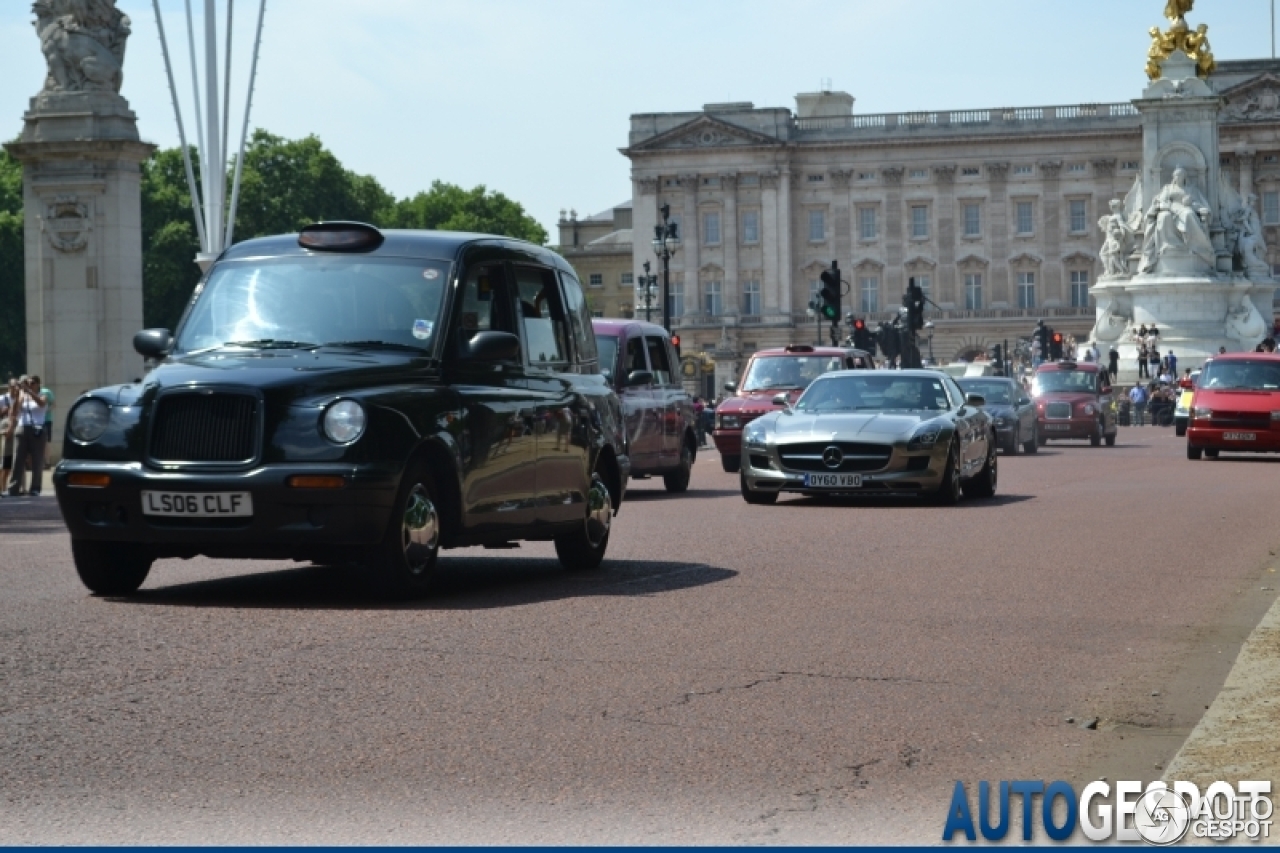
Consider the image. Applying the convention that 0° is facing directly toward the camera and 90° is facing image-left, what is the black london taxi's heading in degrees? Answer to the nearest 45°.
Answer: approximately 45°

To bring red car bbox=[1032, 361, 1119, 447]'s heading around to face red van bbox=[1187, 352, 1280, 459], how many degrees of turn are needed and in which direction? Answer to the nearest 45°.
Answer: approximately 45° to its left

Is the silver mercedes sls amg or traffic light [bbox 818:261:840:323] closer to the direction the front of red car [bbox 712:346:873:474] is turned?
the silver mercedes sls amg

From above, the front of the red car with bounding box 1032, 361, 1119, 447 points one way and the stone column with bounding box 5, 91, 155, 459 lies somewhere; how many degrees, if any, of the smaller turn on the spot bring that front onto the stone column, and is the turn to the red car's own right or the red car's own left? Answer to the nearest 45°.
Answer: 0° — it already faces it

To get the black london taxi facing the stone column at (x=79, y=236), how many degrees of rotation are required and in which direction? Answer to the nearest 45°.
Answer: approximately 135° to its right

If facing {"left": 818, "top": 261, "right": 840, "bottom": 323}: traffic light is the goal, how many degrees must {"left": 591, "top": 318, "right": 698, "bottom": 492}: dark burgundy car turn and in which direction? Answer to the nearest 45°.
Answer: approximately 135° to its right
